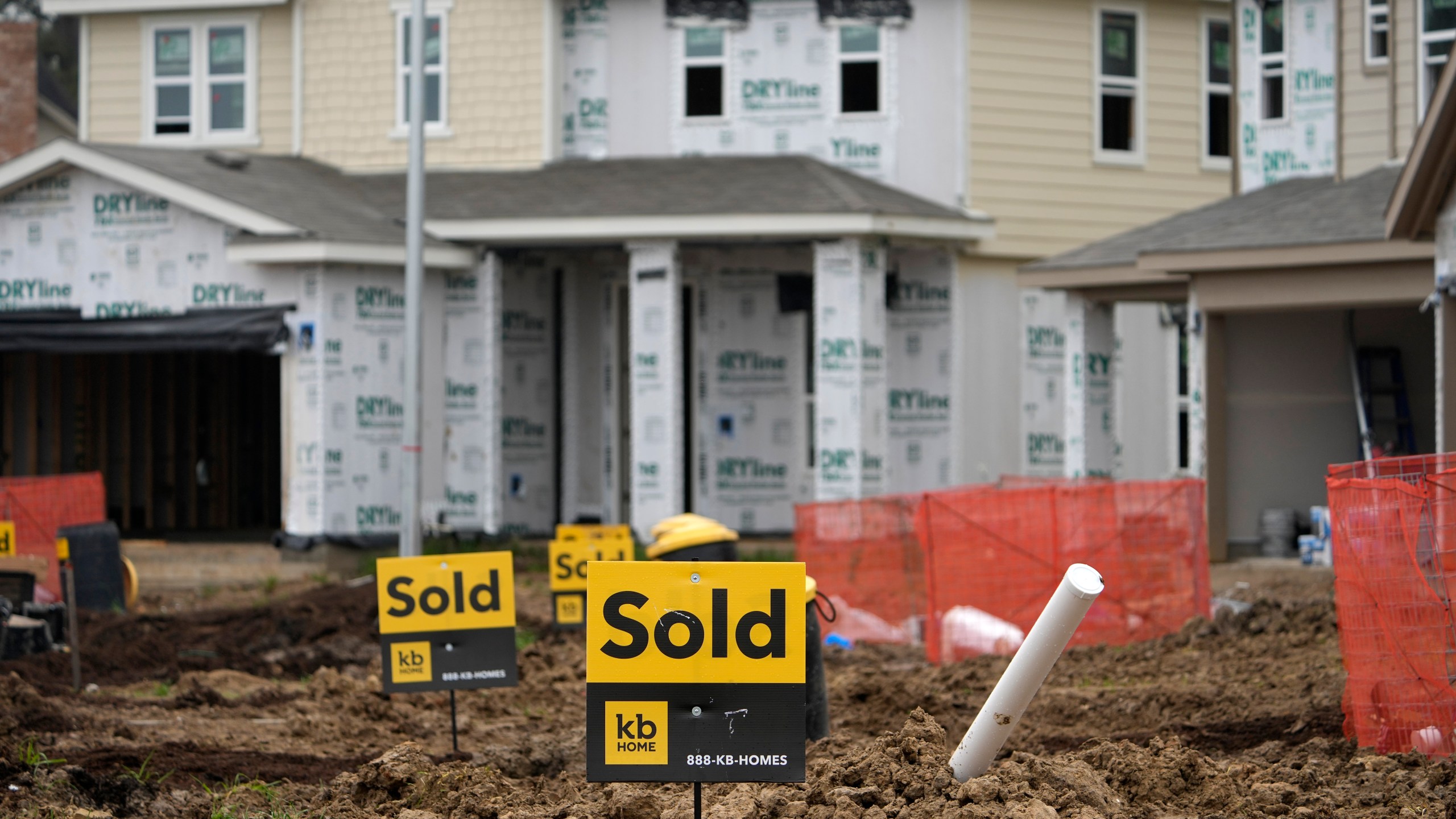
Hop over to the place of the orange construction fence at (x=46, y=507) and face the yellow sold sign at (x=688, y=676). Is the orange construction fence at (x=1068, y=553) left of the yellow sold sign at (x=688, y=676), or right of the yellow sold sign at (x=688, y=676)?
left

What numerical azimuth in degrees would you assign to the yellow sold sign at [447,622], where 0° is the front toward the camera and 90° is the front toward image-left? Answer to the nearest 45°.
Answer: approximately 0°

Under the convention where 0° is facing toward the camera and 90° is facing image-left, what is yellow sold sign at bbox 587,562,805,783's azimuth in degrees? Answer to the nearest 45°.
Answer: approximately 0°

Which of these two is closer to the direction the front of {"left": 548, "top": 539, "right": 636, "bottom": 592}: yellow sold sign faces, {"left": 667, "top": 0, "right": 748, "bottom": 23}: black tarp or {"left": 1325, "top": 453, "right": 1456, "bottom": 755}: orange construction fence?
the orange construction fence
